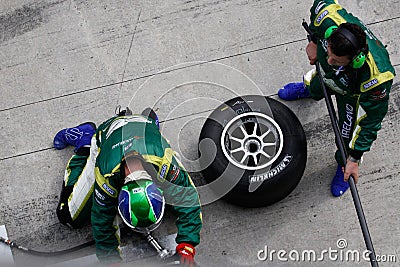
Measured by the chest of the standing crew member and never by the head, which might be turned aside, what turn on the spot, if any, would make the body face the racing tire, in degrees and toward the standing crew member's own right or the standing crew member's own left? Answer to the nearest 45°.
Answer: approximately 45° to the standing crew member's own right

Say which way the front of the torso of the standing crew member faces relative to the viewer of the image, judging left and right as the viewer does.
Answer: facing the viewer and to the left of the viewer
